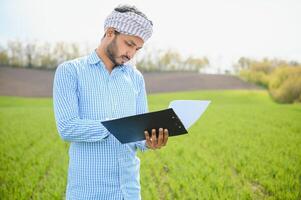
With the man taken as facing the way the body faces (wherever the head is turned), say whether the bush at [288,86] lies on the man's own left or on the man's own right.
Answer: on the man's own left

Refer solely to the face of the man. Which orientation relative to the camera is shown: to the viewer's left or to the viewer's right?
to the viewer's right

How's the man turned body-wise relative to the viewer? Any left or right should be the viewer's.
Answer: facing the viewer and to the right of the viewer
